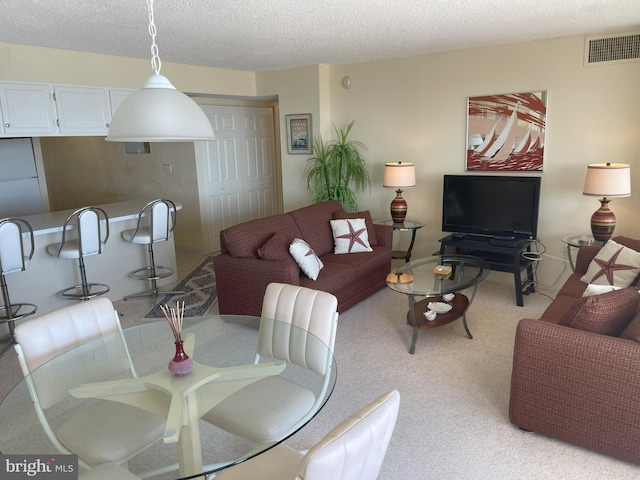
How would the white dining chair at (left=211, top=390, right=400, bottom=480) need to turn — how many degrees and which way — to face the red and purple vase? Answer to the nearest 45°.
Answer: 0° — it already faces it

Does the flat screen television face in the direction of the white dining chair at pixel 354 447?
yes

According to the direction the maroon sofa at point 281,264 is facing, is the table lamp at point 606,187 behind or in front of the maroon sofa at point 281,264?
in front

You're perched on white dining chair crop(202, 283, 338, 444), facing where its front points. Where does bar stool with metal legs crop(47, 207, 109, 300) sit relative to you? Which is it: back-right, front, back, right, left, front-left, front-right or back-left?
right

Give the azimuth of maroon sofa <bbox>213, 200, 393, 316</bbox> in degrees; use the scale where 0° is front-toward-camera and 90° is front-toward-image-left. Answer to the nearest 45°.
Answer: approximately 315°

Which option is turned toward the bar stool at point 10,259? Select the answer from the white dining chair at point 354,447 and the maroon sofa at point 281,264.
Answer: the white dining chair

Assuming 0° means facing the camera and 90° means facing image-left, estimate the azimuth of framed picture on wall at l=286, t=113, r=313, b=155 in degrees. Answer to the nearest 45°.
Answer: approximately 0°

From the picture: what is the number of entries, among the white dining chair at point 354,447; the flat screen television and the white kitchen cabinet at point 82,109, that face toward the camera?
2

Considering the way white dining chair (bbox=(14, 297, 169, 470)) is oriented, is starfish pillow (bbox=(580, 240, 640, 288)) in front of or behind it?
in front

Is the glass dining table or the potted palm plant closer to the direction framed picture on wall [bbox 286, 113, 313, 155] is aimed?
the glass dining table

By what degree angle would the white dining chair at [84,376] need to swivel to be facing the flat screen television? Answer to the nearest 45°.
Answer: approximately 45° to its left

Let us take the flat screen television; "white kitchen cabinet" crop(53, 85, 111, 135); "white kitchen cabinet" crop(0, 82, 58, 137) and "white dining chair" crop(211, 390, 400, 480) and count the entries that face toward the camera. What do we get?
3

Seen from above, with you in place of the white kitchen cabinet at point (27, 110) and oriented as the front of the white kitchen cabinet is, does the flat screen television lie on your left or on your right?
on your left
